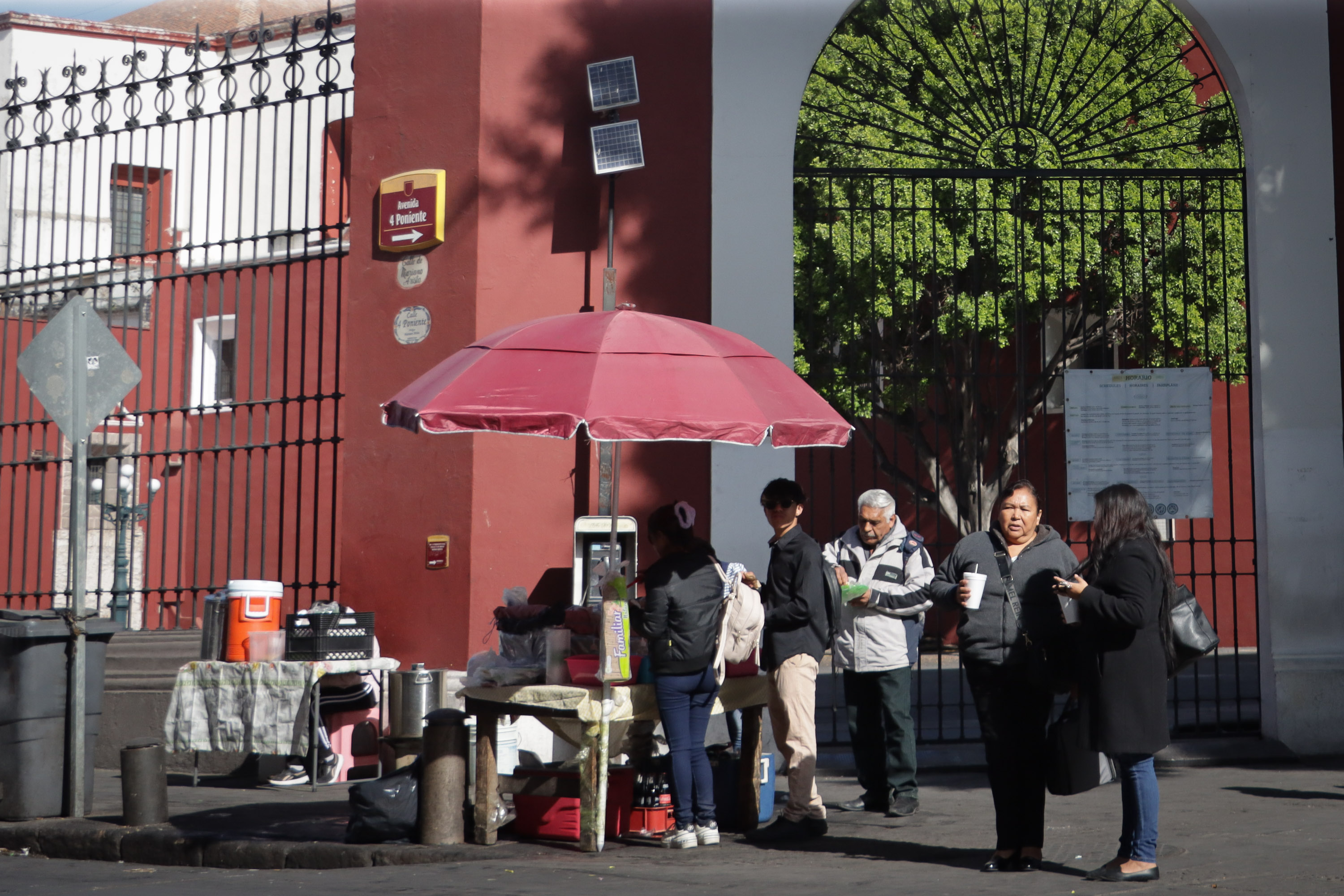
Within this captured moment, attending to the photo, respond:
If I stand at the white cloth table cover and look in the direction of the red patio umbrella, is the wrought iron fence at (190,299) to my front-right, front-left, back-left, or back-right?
back-left

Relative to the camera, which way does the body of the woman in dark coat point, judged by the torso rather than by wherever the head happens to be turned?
to the viewer's left

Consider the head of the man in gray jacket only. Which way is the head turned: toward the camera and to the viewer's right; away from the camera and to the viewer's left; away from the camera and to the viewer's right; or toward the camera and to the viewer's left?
toward the camera and to the viewer's left

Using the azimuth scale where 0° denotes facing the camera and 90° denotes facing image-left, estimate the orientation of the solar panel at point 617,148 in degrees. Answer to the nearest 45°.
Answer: approximately 0°

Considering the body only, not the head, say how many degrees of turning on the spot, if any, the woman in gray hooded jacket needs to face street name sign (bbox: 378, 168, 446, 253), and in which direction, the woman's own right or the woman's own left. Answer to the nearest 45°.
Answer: approximately 135° to the woman's own right

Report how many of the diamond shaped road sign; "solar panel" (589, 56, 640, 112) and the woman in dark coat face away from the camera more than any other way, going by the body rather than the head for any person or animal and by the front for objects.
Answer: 1

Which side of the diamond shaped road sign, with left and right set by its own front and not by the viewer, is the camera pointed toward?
back

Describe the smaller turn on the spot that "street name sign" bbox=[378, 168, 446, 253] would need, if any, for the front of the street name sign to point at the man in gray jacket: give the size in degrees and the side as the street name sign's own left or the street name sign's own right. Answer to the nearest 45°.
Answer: approximately 90° to the street name sign's own left

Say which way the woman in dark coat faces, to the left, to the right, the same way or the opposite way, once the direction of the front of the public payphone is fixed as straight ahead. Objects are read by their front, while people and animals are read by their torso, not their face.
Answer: to the right

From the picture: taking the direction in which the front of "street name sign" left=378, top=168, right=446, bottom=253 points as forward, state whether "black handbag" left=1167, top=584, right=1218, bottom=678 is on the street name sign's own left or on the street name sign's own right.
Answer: on the street name sign's own left
